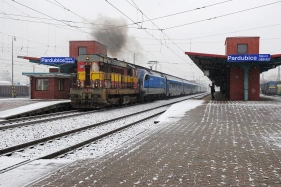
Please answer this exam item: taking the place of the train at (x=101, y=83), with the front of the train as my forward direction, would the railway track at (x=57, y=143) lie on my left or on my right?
on my left

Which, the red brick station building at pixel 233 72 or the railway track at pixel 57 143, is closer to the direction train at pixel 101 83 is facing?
the railway track

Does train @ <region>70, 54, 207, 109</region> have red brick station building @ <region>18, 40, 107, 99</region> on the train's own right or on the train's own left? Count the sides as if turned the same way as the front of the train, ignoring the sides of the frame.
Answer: on the train's own right

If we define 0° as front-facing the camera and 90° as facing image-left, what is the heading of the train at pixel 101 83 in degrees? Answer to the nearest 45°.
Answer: approximately 45°

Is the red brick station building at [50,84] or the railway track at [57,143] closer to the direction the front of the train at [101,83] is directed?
the railway track
